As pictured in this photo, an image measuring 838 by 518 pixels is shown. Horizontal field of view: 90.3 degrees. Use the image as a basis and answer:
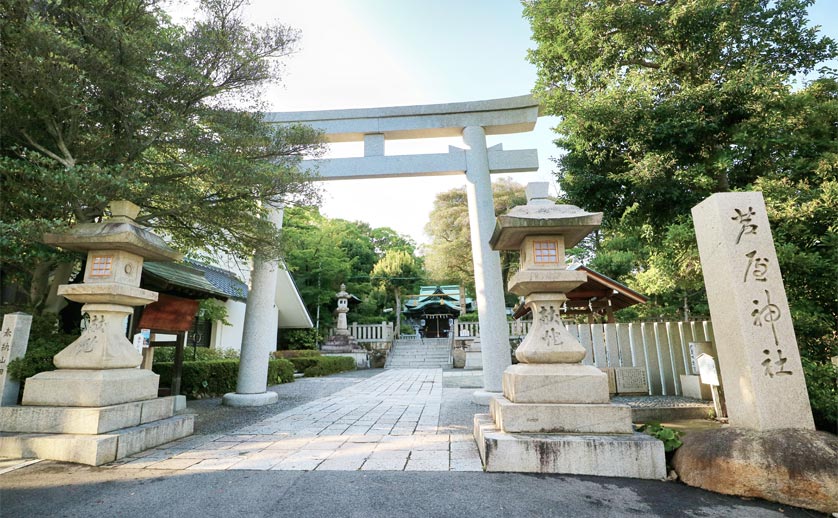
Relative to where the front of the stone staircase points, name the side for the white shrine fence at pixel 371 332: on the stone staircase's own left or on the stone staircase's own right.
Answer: on the stone staircase's own right

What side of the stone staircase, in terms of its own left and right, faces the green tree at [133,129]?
front

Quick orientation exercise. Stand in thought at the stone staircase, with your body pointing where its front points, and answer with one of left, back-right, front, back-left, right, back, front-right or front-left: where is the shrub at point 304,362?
front-right

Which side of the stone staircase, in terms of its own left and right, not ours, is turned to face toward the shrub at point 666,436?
front

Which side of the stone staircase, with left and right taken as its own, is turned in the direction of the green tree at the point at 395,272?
back

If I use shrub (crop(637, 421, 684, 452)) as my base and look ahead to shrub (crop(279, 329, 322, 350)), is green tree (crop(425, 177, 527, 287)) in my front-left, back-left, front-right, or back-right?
front-right

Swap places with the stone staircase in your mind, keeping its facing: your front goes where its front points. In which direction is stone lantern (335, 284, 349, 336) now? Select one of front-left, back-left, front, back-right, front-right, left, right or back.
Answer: right

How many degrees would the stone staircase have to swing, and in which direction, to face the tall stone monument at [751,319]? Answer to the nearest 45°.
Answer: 0° — it already faces it

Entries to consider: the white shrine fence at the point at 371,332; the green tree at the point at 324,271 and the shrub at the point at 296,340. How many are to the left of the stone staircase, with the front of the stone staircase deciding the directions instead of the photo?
0

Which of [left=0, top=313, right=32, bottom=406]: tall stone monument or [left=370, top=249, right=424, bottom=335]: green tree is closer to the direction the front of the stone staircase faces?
the tall stone monument

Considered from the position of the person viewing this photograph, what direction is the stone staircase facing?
facing the viewer

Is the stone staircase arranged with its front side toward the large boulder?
yes

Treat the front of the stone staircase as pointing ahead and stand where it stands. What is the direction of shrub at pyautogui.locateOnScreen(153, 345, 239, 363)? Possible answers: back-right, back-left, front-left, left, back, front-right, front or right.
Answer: front-right

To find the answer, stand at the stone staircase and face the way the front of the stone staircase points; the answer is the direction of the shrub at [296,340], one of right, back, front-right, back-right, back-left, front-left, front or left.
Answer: right

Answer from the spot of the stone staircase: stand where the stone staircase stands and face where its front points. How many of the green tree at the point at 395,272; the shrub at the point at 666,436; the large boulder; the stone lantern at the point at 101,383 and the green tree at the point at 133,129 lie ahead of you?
4
